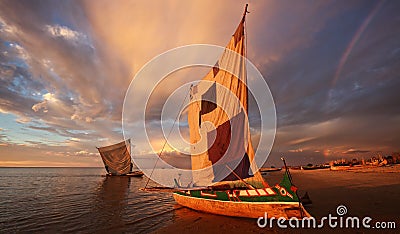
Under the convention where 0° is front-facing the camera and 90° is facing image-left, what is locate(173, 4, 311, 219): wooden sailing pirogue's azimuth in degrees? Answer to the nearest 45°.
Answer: approximately 270°
